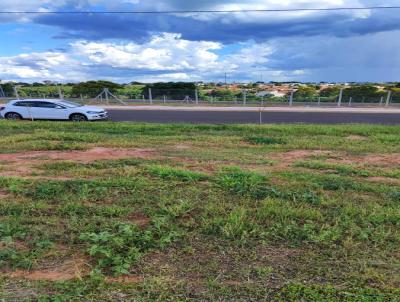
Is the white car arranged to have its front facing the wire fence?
no

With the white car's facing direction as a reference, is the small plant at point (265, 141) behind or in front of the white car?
in front

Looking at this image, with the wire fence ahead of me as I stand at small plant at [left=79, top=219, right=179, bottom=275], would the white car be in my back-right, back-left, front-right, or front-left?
front-left

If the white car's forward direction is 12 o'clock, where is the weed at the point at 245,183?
The weed is roughly at 1 o'clock from the white car.

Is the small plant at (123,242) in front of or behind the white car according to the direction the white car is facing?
in front

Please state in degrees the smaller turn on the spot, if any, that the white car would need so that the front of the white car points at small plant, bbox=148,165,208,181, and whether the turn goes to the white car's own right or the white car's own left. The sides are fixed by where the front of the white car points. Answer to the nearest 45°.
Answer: approximately 45° to the white car's own right

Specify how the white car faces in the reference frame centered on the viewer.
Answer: facing the viewer and to the right of the viewer
